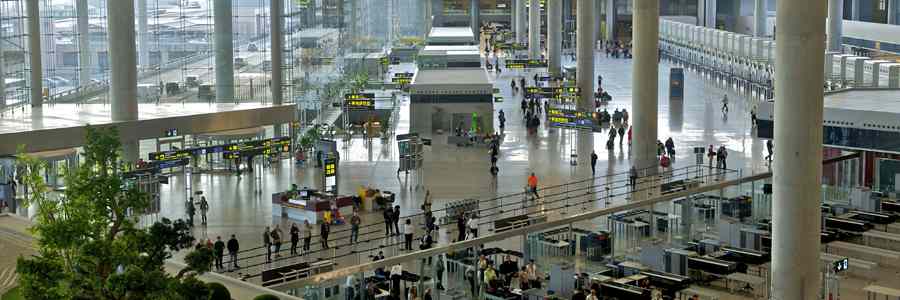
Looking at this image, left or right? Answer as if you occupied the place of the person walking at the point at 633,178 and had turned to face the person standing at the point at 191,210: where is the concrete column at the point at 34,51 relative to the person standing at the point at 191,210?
right

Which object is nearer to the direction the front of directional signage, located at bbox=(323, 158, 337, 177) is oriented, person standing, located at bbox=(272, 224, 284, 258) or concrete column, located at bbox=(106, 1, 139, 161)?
the person standing

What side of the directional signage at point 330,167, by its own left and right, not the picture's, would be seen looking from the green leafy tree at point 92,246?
front

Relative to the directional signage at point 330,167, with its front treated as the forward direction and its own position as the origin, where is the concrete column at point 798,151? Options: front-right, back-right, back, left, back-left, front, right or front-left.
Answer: front-left

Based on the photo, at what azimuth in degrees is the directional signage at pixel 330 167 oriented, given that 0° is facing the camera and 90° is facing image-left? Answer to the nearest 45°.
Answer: approximately 0°

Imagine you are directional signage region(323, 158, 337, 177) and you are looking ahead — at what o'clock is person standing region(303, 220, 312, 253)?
The person standing is roughly at 12 o'clock from the directional signage.

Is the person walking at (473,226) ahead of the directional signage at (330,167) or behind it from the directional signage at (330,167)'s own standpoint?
ahead

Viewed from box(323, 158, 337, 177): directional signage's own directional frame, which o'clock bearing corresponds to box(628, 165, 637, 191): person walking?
The person walking is roughly at 9 o'clock from the directional signage.

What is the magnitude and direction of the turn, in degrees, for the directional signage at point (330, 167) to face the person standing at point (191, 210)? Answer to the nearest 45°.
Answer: approximately 45° to its right

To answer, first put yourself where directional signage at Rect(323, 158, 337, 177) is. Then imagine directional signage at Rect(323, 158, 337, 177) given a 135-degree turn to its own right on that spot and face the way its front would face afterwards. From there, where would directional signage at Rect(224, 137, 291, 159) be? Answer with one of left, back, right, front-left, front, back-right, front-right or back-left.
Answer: front

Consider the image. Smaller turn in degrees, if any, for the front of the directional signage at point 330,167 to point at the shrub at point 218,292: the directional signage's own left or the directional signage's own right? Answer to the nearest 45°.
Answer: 0° — it already faces it
